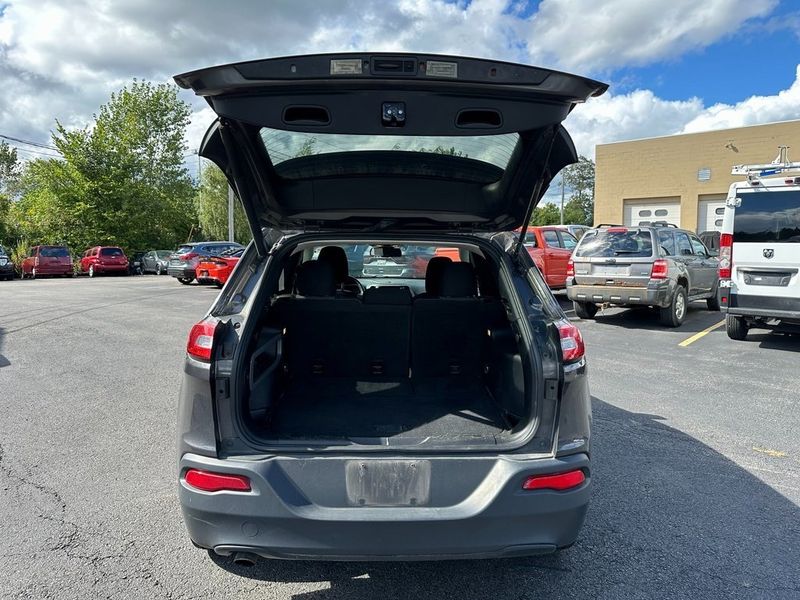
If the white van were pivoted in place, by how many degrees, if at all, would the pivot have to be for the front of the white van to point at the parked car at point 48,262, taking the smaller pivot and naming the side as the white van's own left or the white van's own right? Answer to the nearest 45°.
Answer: approximately 90° to the white van's own left

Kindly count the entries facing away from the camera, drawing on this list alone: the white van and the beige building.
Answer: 1

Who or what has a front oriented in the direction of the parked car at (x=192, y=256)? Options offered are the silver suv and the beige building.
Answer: the beige building

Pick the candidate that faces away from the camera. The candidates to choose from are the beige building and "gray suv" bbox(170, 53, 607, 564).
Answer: the gray suv

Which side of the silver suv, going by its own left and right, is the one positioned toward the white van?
right

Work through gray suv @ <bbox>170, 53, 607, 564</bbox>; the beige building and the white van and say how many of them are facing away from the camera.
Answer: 2

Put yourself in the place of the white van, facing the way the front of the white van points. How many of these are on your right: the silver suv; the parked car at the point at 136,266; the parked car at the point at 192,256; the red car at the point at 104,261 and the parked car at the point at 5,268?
0

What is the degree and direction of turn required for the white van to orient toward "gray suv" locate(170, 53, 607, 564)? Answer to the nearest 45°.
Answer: approximately 180°

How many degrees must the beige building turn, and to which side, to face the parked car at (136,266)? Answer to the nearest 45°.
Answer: approximately 45° to its right

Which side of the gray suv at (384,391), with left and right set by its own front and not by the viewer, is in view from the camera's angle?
back

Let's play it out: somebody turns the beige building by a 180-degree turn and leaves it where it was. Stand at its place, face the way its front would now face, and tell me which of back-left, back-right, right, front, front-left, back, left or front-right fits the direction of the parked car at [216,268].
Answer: back

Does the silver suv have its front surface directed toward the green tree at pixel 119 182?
no

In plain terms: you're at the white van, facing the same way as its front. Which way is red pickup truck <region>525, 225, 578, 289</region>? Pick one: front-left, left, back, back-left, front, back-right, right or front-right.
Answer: front-left

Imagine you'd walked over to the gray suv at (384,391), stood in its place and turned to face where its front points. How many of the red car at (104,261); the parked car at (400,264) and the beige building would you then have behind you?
0

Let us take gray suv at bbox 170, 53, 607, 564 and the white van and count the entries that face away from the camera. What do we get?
2

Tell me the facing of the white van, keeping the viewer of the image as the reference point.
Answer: facing away from the viewer

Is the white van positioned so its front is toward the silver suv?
no

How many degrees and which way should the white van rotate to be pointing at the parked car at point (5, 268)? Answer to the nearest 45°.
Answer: approximately 90° to its left

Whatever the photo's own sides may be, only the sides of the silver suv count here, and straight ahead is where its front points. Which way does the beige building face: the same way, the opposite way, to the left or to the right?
the opposite way

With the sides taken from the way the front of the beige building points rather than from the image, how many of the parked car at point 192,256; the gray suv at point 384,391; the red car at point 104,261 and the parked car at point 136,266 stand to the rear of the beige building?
0

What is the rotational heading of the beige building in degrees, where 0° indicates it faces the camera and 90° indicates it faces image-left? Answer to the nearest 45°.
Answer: approximately 45°
